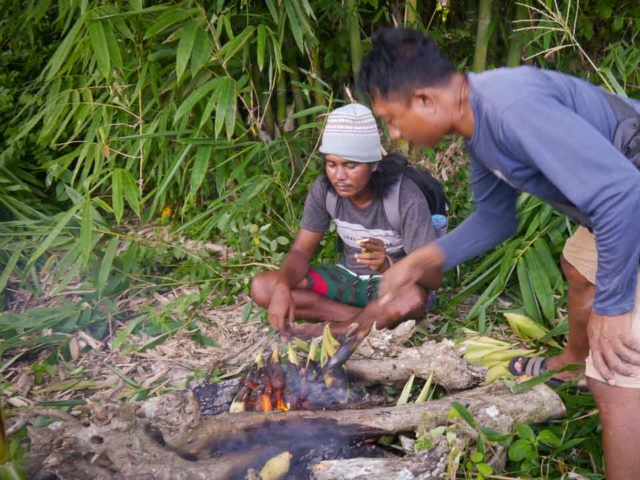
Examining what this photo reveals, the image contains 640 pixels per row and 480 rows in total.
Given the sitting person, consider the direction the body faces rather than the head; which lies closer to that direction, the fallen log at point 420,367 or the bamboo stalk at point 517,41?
the fallen log

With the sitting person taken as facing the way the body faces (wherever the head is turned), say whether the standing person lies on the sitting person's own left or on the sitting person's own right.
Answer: on the sitting person's own left

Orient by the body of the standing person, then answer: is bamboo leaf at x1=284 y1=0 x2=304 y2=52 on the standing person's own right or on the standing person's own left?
on the standing person's own right

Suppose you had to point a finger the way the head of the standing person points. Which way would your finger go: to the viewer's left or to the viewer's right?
to the viewer's left

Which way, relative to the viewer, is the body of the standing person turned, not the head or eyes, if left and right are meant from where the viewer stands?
facing to the left of the viewer

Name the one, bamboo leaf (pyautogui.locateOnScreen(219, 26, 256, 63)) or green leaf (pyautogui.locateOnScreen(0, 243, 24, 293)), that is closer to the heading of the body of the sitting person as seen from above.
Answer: the green leaf

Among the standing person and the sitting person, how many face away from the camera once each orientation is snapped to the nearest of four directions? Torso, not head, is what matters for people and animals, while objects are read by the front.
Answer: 0

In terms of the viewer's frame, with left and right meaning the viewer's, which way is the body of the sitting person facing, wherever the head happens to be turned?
facing the viewer and to the left of the viewer
